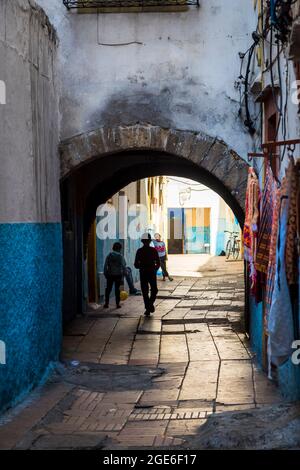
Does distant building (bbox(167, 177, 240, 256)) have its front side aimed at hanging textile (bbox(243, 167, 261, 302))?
yes

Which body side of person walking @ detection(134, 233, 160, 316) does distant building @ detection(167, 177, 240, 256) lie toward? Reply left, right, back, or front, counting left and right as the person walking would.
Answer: front

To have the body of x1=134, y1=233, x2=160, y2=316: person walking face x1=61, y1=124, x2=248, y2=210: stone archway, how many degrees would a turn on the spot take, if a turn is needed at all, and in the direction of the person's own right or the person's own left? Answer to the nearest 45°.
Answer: approximately 180°

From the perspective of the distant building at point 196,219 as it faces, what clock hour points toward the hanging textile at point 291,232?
The hanging textile is roughly at 12 o'clock from the distant building.

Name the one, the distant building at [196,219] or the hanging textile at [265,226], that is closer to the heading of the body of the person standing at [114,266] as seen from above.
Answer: the distant building

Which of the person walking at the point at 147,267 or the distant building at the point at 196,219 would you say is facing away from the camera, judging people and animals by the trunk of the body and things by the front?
the person walking

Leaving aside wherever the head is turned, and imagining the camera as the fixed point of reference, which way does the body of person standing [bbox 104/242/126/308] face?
away from the camera

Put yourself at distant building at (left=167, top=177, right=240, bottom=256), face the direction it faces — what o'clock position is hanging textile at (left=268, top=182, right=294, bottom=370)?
The hanging textile is roughly at 12 o'clock from the distant building.

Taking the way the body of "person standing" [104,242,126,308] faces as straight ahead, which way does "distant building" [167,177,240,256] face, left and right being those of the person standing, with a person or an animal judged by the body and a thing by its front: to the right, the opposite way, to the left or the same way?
the opposite way

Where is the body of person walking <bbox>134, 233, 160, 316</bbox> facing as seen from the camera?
away from the camera

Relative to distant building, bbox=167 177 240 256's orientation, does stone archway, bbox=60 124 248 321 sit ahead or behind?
ahead
